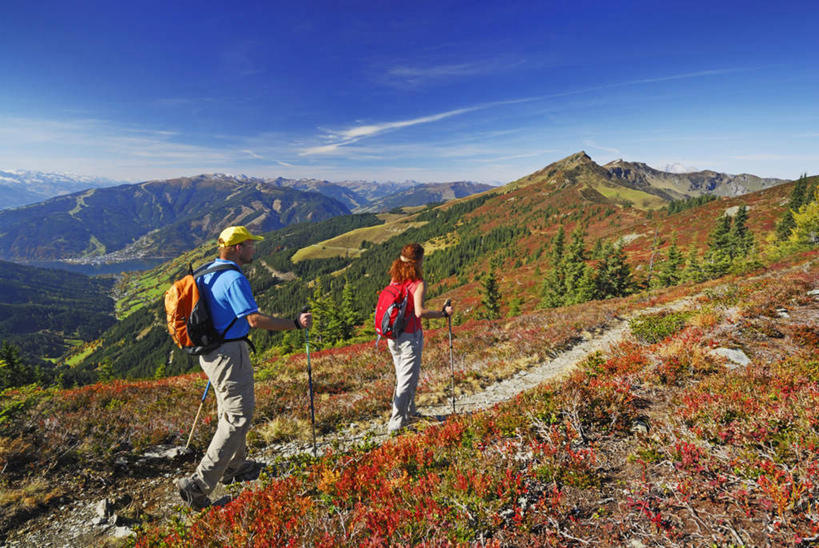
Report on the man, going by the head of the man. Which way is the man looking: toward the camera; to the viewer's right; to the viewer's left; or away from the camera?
to the viewer's right

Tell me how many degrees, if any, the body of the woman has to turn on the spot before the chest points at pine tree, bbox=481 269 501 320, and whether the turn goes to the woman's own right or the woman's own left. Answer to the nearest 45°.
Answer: approximately 45° to the woman's own left

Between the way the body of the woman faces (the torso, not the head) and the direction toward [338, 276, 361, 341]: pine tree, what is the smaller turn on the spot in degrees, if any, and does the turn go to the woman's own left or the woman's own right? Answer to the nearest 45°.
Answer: approximately 45° to the woman's own left

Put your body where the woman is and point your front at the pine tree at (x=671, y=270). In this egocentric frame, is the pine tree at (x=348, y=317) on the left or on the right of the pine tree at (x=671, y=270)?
left

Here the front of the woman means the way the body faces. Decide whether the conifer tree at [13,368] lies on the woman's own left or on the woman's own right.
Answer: on the woman's own left

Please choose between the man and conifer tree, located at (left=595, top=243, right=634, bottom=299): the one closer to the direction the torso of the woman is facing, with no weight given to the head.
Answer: the conifer tree

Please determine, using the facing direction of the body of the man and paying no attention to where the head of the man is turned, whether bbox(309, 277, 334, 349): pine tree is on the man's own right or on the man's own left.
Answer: on the man's own left

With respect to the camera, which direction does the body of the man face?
to the viewer's right

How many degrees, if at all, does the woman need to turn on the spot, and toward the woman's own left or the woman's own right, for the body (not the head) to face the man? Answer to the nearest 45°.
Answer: approximately 180°

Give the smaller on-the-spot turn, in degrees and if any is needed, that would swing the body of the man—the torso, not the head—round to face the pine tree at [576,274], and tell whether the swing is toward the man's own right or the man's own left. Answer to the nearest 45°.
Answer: approximately 45° to the man's own left

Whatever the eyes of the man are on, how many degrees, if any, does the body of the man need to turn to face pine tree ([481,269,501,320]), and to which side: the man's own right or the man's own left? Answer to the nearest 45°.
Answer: approximately 45° to the man's own left

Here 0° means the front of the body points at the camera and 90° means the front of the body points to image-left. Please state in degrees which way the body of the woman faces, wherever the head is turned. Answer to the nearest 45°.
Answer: approximately 225°
